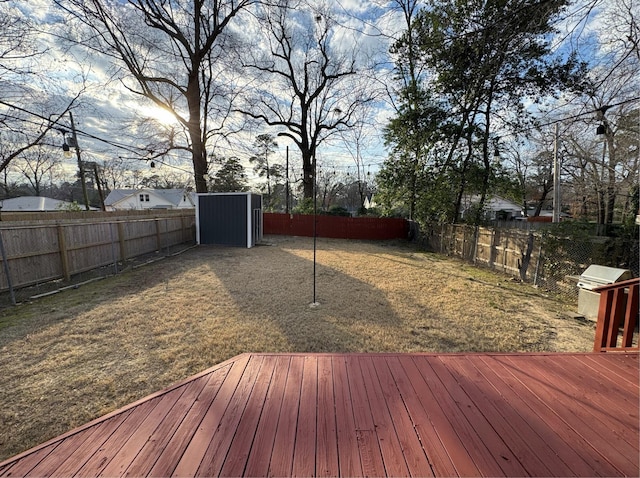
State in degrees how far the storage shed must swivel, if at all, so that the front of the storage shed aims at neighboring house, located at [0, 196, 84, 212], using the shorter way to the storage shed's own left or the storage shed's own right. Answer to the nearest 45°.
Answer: approximately 135° to the storage shed's own left

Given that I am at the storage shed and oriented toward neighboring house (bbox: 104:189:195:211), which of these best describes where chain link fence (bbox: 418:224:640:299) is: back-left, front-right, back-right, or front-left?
back-right

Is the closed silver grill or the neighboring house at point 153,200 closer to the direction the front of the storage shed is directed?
the closed silver grill

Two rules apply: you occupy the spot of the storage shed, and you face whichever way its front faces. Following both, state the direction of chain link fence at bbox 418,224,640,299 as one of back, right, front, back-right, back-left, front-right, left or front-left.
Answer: front-right

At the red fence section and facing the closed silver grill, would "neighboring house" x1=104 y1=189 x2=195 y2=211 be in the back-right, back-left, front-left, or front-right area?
back-right

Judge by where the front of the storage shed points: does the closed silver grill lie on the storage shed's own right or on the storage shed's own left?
on the storage shed's own right

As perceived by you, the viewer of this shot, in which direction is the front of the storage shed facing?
facing to the right of the viewer
